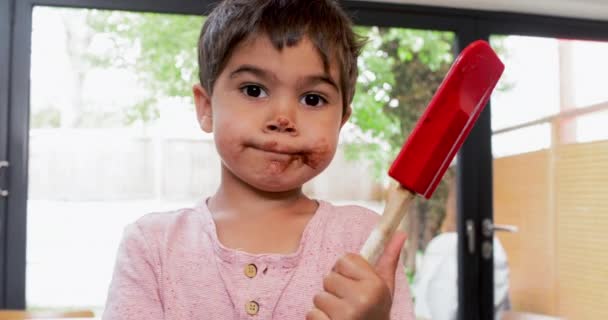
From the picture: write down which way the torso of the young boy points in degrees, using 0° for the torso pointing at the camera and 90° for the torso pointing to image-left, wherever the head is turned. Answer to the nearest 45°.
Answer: approximately 0°

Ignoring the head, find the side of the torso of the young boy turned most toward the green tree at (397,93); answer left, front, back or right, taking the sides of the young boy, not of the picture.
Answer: back

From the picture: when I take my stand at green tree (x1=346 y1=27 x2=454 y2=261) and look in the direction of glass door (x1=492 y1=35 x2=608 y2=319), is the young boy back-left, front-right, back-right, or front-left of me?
front-right

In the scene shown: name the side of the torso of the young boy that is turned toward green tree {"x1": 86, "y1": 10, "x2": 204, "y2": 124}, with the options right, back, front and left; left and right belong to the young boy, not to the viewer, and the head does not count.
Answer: back

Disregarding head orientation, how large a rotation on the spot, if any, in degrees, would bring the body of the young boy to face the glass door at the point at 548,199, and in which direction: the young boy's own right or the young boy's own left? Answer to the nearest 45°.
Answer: approximately 135° to the young boy's own left

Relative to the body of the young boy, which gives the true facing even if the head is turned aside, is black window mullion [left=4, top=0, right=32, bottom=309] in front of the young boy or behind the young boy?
behind
